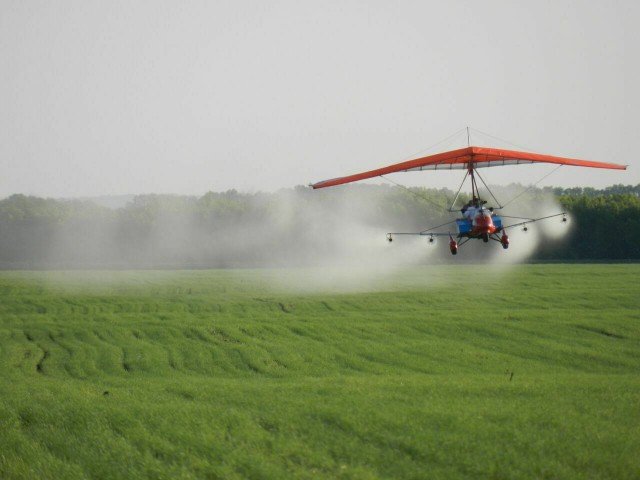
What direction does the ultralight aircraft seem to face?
toward the camera
